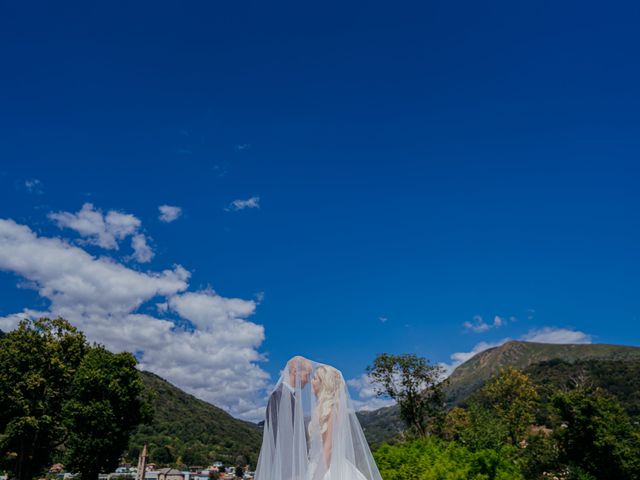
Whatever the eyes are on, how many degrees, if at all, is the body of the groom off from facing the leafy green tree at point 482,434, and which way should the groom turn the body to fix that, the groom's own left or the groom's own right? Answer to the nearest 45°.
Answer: approximately 45° to the groom's own left

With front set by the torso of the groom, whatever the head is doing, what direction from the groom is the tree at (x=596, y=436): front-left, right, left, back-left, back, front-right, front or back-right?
front-left

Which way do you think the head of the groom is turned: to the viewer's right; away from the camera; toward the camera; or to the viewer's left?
to the viewer's right

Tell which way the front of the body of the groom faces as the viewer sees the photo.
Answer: to the viewer's right

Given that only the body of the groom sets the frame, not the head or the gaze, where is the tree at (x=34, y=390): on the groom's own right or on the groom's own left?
on the groom's own left
